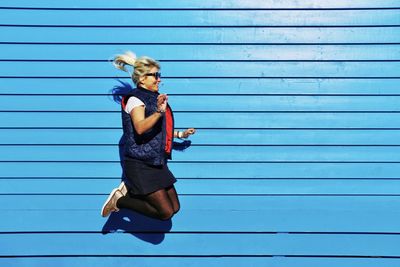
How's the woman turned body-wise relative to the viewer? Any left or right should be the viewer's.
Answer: facing to the right of the viewer
